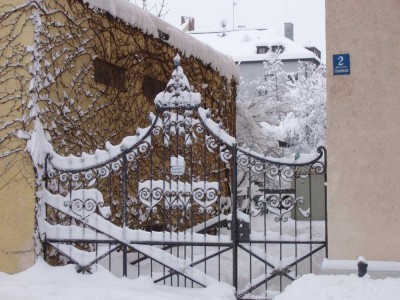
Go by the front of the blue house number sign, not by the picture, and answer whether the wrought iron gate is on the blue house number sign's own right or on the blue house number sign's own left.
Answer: on the blue house number sign's own right

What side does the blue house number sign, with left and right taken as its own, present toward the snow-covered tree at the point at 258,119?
back

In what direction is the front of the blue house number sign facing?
toward the camera

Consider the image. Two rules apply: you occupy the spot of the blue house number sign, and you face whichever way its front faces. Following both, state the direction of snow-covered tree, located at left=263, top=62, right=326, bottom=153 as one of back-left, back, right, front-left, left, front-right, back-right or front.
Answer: back
